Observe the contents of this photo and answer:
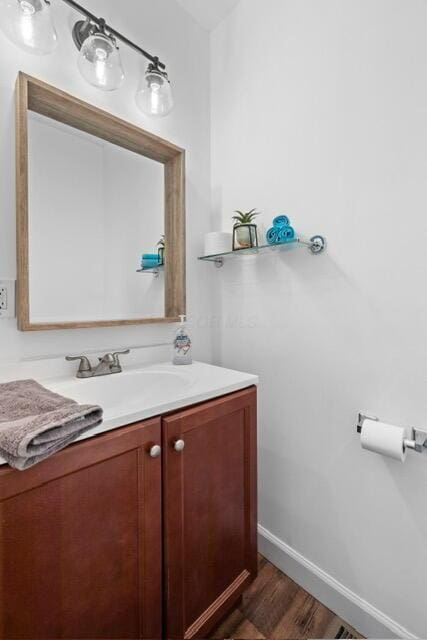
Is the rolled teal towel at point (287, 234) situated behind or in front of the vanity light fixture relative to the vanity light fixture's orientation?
in front

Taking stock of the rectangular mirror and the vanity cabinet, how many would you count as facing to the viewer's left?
0

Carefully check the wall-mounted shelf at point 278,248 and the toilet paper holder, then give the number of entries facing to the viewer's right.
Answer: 0

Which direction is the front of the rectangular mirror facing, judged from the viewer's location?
facing the viewer and to the right of the viewer

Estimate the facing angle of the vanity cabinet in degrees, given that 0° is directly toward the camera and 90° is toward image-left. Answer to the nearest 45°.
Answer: approximately 315°

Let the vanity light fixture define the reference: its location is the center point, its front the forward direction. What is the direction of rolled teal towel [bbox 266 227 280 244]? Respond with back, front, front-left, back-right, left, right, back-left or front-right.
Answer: front-left

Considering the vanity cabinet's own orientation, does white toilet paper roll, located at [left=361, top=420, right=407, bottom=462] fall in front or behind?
in front

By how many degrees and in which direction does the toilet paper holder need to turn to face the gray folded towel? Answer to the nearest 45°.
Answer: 0° — it already faces it

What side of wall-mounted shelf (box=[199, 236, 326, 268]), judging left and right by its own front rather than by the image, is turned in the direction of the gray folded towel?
front
